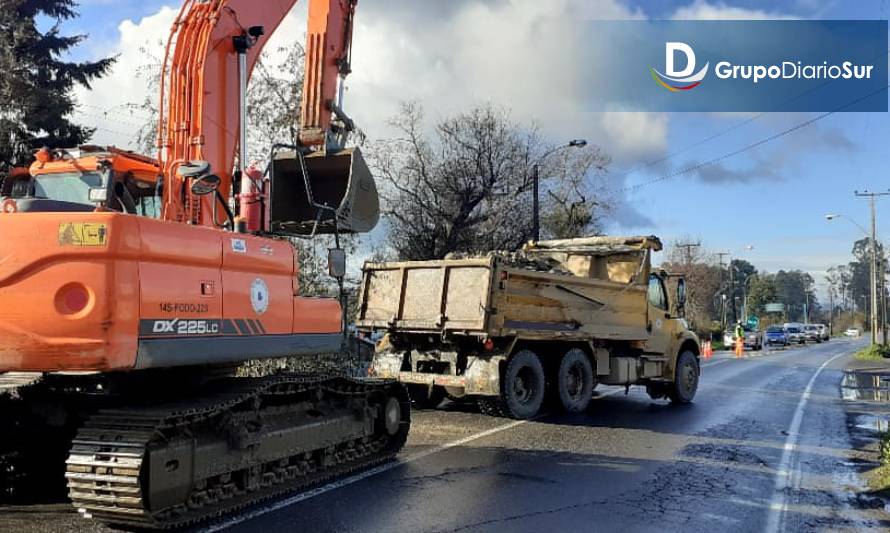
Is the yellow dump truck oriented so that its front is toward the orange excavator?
no

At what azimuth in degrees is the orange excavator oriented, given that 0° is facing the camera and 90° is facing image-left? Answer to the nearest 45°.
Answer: approximately 225°

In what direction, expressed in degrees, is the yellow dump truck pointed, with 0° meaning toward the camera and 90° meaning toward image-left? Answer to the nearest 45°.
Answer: approximately 225°

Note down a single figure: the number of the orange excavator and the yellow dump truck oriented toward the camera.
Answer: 0

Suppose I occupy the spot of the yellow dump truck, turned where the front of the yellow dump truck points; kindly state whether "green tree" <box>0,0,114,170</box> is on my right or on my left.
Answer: on my left

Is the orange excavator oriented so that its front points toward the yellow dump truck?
yes

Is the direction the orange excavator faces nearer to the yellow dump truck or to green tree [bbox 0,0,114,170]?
the yellow dump truck

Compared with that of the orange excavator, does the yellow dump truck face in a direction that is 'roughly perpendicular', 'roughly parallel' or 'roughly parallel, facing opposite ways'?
roughly parallel

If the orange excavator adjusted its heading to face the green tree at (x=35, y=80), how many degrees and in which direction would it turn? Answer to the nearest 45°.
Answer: approximately 45° to its left
